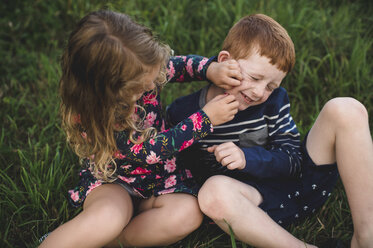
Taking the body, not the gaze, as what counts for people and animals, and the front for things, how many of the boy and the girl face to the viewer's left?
0

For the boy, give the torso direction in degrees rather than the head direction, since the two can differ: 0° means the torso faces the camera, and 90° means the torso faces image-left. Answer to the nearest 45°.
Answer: approximately 0°

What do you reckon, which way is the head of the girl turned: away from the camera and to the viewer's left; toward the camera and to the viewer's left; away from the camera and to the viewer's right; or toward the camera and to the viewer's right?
away from the camera and to the viewer's right

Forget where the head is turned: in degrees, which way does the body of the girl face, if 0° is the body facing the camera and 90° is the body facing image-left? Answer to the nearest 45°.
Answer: approximately 315°
